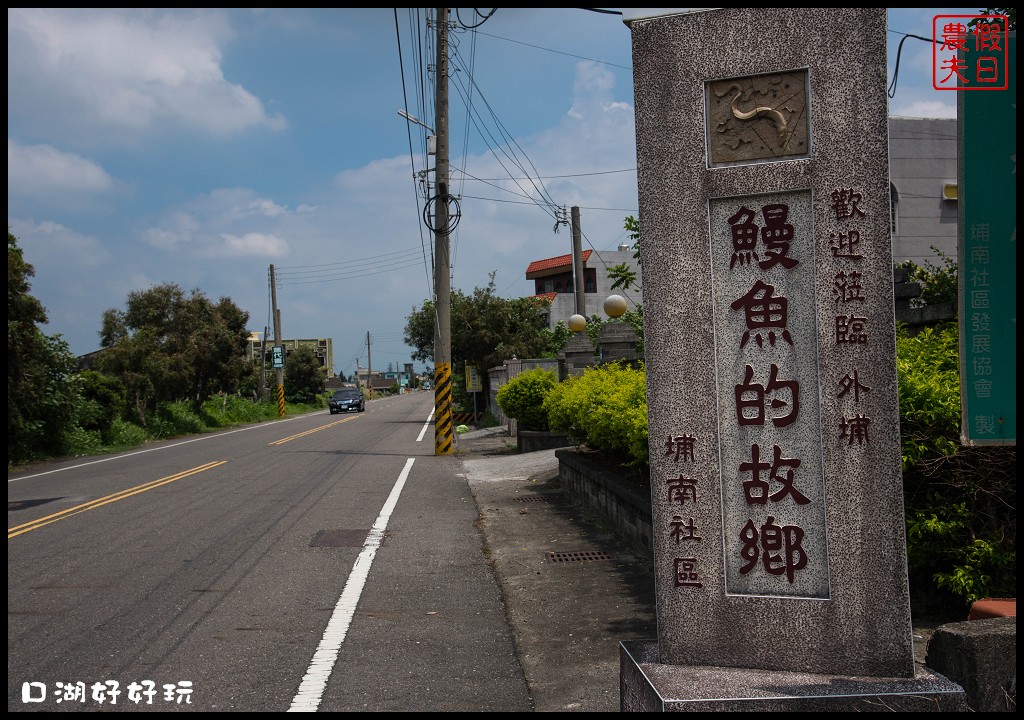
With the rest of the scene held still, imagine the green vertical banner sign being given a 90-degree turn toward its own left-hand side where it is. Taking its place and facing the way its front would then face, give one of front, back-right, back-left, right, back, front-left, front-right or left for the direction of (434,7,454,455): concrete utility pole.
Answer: back-left

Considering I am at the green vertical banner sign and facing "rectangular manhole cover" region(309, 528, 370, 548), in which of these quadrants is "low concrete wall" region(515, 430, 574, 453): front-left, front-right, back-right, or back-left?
front-right

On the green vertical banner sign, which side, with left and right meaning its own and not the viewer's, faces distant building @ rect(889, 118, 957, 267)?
back

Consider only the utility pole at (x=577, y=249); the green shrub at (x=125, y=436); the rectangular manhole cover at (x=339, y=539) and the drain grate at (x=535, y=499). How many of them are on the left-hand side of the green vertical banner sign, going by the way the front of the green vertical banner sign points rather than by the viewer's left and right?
0

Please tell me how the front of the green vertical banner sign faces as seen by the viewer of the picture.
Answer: facing the viewer

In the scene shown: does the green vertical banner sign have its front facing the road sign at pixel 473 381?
no

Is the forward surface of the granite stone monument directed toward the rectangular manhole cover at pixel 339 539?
no

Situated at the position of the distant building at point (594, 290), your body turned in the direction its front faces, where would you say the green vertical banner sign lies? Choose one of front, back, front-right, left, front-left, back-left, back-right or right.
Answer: front-left

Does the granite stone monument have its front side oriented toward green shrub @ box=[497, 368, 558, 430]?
no

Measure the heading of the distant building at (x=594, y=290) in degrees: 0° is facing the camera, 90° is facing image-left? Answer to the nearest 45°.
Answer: approximately 45°

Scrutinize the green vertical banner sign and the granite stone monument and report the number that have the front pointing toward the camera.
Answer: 2

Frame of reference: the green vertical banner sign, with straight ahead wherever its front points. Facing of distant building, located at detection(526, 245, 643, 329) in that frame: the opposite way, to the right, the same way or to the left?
the same way

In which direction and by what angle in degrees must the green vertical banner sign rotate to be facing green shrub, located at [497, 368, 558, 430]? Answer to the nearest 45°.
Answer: approximately 135° to its right

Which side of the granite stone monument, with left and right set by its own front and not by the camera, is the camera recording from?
front

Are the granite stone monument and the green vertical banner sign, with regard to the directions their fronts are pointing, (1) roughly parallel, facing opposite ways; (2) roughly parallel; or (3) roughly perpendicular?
roughly parallel

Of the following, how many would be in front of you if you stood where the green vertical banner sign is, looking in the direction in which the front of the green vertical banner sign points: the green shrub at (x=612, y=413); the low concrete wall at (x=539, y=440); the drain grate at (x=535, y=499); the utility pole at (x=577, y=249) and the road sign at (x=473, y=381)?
0
